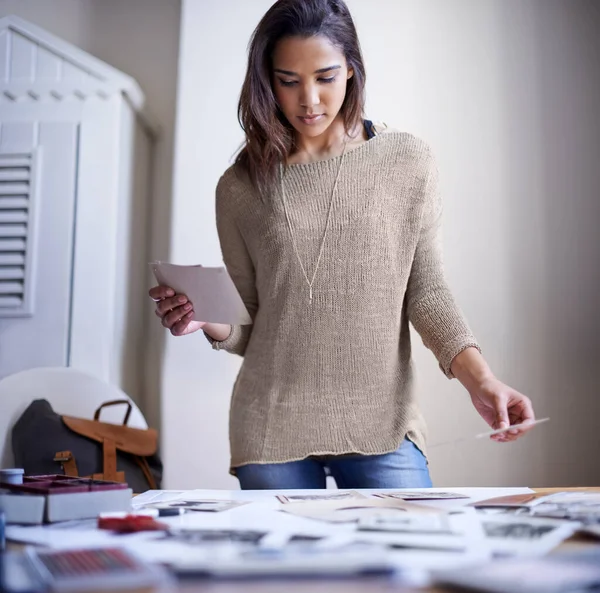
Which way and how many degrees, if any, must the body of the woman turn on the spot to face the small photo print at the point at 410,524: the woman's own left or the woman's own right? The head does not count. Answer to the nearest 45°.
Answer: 0° — they already face it

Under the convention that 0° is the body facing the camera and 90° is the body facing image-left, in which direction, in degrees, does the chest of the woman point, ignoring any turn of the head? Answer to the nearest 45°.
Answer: approximately 0°

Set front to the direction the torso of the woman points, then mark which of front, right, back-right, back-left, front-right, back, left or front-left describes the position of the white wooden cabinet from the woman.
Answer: back-right

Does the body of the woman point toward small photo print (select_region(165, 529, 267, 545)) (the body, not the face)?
yes

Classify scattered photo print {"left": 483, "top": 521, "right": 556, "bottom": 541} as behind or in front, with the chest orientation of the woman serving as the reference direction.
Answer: in front
